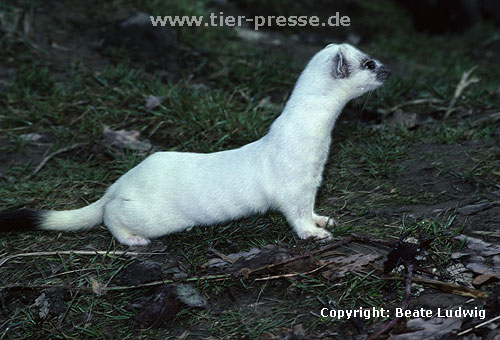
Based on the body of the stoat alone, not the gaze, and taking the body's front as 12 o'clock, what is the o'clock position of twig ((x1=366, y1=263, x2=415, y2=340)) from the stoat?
The twig is roughly at 2 o'clock from the stoat.

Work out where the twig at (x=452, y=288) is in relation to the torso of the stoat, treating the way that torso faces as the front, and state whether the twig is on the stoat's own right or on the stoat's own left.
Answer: on the stoat's own right

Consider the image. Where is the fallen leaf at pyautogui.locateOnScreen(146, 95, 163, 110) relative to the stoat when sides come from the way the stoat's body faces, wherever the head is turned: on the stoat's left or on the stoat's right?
on the stoat's left

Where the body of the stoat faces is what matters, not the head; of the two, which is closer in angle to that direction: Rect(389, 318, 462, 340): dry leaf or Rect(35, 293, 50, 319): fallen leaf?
the dry leaf

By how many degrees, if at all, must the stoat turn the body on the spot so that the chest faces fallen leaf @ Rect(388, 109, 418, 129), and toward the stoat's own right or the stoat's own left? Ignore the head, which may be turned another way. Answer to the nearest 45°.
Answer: approximately 45° to the stoat's own left

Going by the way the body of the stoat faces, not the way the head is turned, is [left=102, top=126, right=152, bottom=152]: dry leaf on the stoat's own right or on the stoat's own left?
on the stoat's own left

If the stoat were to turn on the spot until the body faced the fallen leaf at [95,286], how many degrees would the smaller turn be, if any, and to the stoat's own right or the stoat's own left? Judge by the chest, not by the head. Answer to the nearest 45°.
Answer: approximately 135° to the stoat's own right

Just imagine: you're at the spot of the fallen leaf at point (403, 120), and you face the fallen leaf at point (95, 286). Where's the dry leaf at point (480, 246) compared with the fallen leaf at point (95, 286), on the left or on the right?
left

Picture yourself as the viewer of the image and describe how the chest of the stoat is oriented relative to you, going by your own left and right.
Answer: facing to the right of the viewer

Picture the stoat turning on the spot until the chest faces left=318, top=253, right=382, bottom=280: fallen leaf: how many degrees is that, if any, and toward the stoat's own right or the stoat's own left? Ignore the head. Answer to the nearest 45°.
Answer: approximately 45° to the stoat's own right
